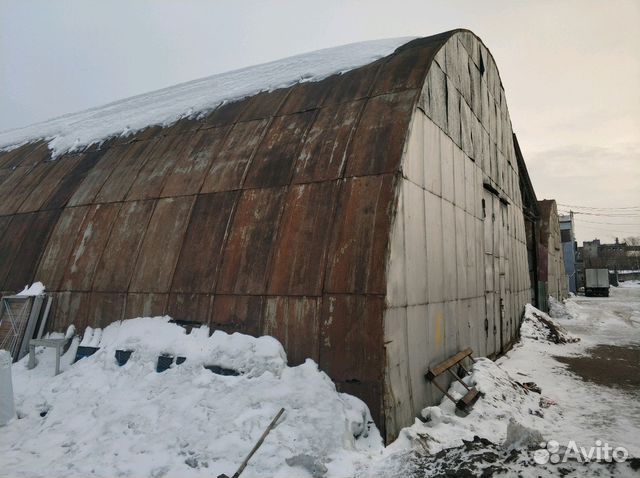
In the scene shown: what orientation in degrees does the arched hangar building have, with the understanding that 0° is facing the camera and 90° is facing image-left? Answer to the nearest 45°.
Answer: approximately 315°

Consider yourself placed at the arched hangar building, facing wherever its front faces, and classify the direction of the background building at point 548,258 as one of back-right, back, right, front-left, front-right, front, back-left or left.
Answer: left

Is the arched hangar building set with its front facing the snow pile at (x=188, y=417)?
no

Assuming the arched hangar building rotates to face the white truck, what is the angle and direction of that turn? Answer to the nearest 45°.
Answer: approximately 90° to its left

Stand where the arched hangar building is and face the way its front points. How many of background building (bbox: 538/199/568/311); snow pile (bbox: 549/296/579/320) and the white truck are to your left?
3
